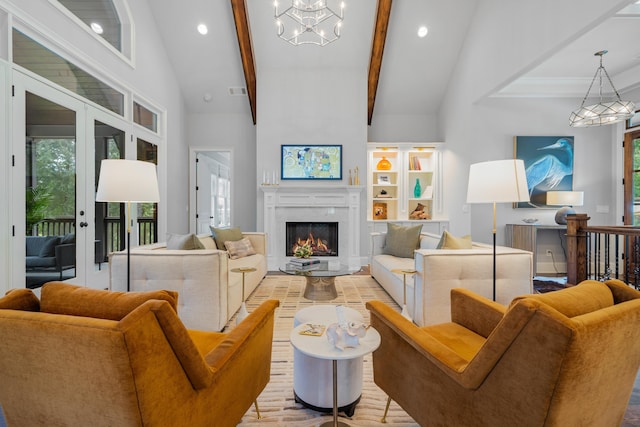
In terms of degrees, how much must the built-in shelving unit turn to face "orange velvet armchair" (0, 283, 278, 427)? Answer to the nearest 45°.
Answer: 0° — it already faces it

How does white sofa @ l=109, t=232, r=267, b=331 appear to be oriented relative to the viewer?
to the viewer's right

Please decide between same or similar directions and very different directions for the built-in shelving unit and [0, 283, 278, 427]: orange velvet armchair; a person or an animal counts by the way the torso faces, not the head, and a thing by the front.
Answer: very different directions

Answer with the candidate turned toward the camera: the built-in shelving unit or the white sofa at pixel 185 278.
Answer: the built-in shelving unit

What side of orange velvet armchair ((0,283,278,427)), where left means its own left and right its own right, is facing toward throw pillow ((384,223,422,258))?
front

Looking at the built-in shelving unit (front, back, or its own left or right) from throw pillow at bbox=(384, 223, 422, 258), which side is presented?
front

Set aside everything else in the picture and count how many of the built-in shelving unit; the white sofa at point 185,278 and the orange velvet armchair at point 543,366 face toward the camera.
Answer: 1

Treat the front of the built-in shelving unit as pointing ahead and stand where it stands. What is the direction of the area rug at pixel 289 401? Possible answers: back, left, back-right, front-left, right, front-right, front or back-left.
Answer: front

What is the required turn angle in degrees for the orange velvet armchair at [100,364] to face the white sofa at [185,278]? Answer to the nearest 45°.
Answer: approximately 45° to its left

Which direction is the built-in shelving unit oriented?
toward the camera

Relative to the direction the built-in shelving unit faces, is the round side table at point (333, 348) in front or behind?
in front

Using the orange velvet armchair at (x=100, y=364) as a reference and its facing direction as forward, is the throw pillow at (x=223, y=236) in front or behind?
in front

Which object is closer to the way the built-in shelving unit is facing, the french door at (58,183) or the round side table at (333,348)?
the round side table

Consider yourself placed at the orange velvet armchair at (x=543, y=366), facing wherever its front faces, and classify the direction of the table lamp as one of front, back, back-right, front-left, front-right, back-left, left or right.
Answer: front-right

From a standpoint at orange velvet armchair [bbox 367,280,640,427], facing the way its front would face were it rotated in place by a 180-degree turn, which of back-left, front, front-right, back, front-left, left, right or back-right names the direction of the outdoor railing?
back-right

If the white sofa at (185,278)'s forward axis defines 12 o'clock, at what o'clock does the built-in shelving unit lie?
The built-in shelving unit is roughly at 11 o'clock from the white sofa.

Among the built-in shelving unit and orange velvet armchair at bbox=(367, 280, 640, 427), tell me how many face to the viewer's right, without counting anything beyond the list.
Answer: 0

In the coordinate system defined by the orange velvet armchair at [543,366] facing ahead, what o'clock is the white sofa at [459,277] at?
The white sofa is roughly at 1 o'clock from the orange velvet armchair.

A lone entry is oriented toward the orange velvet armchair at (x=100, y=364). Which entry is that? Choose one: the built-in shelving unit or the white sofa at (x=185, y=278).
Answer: the built-in shelving unit
